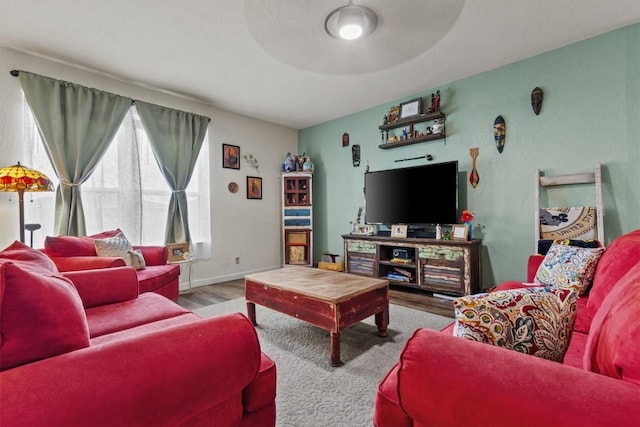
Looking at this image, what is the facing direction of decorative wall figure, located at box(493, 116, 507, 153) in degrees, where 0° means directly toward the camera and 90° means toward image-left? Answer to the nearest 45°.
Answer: approximately 45°

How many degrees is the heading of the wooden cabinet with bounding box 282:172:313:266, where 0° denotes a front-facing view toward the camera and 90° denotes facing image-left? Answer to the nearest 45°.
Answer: approximately 0°

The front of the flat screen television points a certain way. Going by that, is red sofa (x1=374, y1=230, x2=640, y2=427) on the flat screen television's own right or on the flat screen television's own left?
on the flat screen television's own left

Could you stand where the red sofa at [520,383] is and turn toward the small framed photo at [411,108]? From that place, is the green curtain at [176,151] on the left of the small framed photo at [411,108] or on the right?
left

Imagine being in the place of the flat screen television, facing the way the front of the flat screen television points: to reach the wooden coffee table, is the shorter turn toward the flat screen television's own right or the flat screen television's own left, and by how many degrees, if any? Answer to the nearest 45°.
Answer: approximately 45° to the flat screen television's own left

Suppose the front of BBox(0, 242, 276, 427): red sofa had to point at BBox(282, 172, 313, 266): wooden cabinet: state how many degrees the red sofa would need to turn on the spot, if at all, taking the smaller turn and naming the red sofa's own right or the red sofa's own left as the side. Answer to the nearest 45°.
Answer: approximately 45° to the red sofa's own left

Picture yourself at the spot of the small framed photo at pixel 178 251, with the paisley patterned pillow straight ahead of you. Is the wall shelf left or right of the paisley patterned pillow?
left

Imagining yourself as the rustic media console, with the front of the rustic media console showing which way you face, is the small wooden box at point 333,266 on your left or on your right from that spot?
on your right

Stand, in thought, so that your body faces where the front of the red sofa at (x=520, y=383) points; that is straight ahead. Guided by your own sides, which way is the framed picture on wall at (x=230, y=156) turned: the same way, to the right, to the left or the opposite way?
the opposite way

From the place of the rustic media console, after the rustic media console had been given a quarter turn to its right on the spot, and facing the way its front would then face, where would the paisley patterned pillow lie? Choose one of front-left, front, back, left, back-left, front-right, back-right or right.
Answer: back-left

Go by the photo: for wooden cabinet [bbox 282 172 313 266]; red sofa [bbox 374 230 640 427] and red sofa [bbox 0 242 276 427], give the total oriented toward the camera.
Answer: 1
